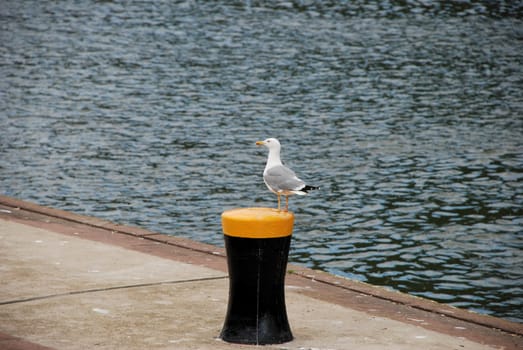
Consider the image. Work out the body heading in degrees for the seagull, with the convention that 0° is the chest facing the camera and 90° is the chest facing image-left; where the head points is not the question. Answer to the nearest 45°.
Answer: approximately 90°
